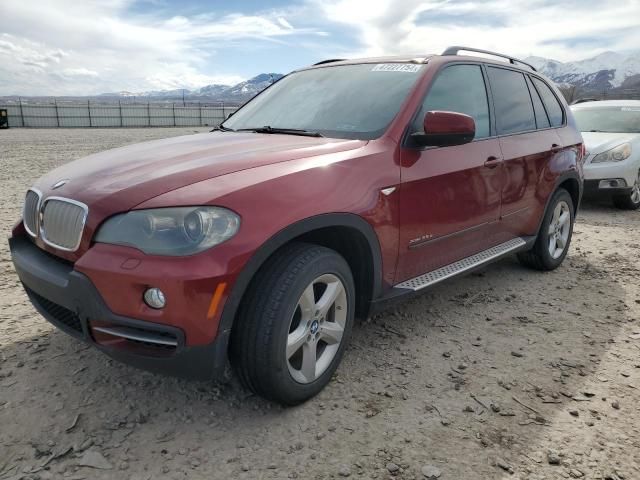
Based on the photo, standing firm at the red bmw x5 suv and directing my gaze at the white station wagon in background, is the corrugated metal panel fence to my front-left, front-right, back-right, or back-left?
front-left

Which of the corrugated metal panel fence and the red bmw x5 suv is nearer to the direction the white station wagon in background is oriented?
the red bmw x5 suv

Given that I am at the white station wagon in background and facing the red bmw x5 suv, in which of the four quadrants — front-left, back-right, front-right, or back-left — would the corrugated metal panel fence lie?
back-right

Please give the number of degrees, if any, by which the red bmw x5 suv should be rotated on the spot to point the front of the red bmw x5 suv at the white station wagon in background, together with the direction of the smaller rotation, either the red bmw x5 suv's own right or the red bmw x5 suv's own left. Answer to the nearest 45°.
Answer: approximately 180°

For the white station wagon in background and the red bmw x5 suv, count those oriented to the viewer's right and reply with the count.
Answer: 0

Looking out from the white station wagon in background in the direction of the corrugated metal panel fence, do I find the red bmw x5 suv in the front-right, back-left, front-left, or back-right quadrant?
back-left

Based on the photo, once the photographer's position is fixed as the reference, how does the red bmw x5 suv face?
facing the viewer and to the left of the viewer

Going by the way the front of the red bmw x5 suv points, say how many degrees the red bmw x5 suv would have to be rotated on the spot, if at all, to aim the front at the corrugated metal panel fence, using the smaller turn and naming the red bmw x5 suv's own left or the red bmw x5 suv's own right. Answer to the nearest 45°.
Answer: approximately 135° to the red bmw x5 suv's own right
